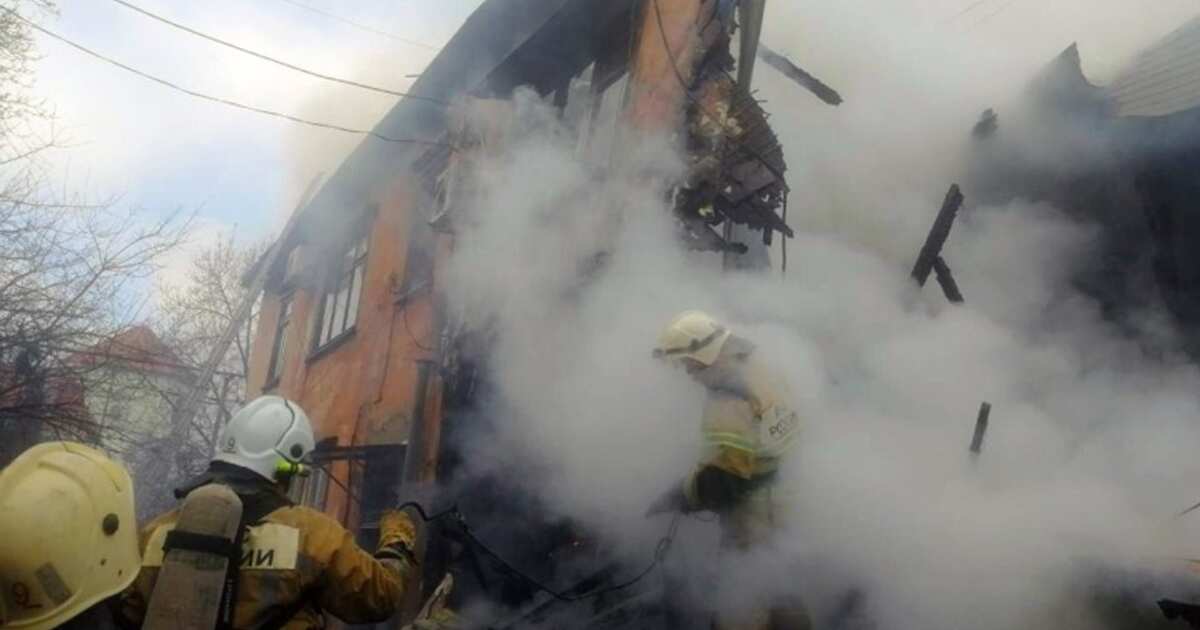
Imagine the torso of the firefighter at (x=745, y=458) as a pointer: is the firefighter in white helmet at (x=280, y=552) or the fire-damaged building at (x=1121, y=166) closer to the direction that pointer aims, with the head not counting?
the firefighter in white helmet

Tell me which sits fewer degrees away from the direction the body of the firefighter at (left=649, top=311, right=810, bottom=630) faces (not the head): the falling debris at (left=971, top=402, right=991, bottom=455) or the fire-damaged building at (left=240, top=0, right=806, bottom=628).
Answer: the fire-damaged building

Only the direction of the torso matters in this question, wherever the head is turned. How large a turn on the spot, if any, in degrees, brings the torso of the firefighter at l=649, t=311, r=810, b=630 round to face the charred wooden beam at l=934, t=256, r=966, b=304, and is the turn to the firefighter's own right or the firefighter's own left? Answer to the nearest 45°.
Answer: approximately 135° to the firefighter's own right

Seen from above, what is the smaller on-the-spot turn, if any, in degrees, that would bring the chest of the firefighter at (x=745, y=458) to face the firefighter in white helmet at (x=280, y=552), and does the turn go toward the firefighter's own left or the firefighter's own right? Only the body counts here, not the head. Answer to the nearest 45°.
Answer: approximately 45° to the firefighter's own left

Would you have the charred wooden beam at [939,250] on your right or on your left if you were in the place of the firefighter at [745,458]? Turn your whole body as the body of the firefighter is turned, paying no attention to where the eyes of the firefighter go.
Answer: on your right

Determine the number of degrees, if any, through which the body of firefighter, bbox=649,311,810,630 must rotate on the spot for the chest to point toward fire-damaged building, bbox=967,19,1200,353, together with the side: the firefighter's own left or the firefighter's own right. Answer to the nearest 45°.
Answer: approximately 135° to the firefighter's own right

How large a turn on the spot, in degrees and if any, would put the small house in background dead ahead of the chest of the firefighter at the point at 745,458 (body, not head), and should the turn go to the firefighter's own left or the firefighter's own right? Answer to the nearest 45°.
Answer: approximately 45° to the firefighter's own right

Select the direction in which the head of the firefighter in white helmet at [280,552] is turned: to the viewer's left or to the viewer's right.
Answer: to the viewer's right

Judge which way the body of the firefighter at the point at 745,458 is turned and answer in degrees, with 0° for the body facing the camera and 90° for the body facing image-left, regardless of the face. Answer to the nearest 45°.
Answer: approximately 90°
